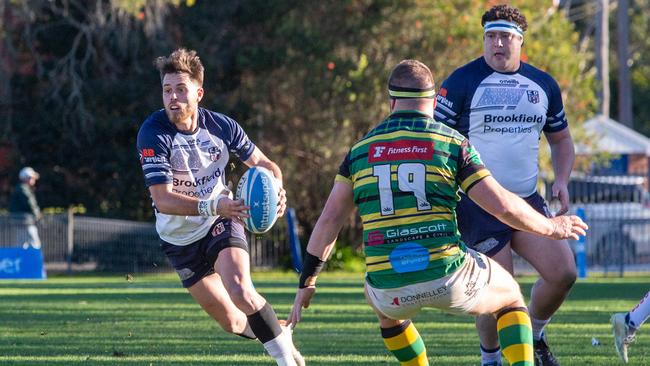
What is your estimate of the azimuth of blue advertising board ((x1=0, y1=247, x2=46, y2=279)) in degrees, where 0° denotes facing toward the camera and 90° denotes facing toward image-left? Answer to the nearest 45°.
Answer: approximately 0°

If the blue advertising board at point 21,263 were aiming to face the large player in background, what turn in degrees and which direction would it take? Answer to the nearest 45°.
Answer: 0° — it already faces them

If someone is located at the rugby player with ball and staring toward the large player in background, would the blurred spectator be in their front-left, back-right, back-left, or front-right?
back-left

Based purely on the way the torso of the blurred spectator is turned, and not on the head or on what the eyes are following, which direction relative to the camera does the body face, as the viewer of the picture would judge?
to the viewer's right

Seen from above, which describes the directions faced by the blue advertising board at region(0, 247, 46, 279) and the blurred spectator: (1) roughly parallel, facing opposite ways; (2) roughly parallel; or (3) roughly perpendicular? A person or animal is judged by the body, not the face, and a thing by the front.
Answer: roughly perpendicular

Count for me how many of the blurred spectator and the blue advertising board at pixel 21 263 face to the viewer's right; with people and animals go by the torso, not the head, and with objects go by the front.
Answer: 1
